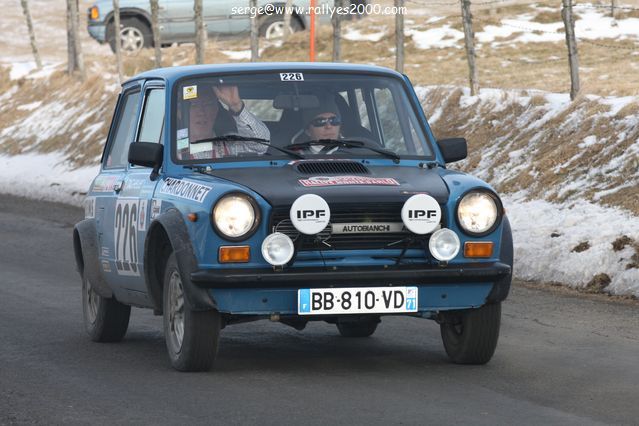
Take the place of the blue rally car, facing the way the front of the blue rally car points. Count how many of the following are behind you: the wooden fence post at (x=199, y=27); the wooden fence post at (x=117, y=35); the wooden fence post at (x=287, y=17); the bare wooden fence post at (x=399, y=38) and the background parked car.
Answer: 5

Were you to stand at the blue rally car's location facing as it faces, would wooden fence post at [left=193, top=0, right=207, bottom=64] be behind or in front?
behind

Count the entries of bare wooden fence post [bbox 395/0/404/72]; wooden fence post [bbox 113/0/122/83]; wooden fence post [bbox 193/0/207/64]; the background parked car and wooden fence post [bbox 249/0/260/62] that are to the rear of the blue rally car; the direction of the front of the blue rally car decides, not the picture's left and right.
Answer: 5

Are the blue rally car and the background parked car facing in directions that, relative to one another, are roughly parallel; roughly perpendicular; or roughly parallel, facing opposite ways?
roughly perpendicular

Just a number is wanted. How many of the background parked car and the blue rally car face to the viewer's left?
1

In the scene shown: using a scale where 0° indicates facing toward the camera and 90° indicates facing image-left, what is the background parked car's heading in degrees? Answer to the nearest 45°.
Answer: approximately 90°

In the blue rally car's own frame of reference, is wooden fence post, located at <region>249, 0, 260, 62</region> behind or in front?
behind

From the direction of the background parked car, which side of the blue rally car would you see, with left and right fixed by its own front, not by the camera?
back

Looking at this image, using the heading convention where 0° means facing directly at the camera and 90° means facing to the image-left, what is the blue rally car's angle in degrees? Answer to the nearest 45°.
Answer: approximately 0°

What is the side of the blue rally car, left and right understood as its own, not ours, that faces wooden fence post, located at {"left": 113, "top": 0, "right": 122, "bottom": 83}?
back

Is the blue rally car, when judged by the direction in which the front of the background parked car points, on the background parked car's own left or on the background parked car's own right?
on the background parked car's own left

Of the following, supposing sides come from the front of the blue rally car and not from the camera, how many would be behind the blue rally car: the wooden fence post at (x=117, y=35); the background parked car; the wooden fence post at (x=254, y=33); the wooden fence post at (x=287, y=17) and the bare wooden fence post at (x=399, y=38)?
5

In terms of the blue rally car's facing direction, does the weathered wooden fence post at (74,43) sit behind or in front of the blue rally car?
behind

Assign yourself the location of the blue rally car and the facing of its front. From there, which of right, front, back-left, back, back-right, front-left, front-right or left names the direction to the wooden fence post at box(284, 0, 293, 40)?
back
